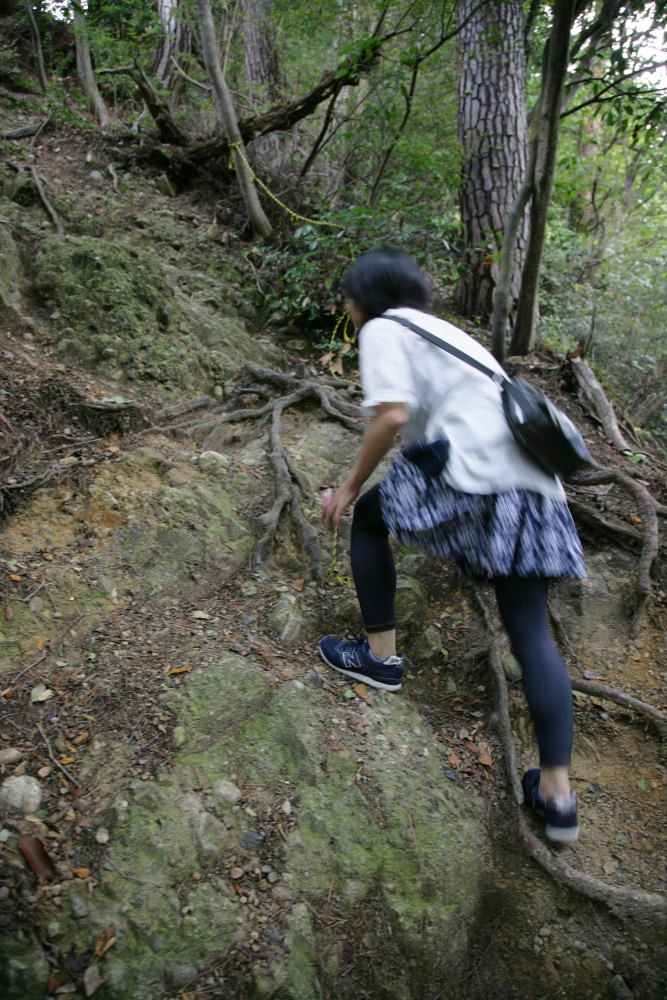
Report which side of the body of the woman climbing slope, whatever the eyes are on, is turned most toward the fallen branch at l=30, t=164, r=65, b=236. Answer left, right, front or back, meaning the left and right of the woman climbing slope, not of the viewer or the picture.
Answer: front

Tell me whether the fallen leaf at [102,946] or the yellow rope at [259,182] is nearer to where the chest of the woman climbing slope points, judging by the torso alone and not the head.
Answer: the yellow rope

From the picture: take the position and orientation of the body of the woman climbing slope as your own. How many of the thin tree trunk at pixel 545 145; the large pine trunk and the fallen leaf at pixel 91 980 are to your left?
1

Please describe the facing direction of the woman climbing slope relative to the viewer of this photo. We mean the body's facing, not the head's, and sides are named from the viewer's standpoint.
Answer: facing away from the viewer and to the left of the viewer

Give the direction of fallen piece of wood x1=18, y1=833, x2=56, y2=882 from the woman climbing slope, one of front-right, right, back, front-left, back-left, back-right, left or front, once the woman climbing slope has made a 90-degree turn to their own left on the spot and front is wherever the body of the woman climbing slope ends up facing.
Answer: front

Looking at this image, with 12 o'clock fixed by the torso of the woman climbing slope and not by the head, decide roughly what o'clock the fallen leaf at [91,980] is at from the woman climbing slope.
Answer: The fallen leaf is roughly at 9 o'clock from the woman climbing slope.

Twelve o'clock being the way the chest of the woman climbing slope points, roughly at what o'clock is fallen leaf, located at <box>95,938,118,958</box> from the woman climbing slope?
The fallen leaf is roughly at 9 o'clock from the woman climbing slope.

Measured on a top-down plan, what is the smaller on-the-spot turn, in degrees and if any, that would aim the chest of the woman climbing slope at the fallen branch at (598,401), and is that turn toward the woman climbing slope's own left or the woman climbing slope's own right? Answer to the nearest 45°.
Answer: approximately 45° to the woman climbing slope's own right

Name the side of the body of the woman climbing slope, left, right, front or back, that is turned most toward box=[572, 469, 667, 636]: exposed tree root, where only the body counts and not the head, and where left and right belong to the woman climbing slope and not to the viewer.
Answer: right

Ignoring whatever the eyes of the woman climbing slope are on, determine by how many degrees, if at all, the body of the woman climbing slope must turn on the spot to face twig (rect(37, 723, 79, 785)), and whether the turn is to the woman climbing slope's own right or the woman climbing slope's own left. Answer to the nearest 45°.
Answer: approximately 45° to the woman climbing slope's own left

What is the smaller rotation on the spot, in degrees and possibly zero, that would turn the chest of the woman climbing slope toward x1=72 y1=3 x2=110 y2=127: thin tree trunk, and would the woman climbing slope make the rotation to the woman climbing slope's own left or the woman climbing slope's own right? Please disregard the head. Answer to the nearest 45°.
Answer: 0° — they already face it
